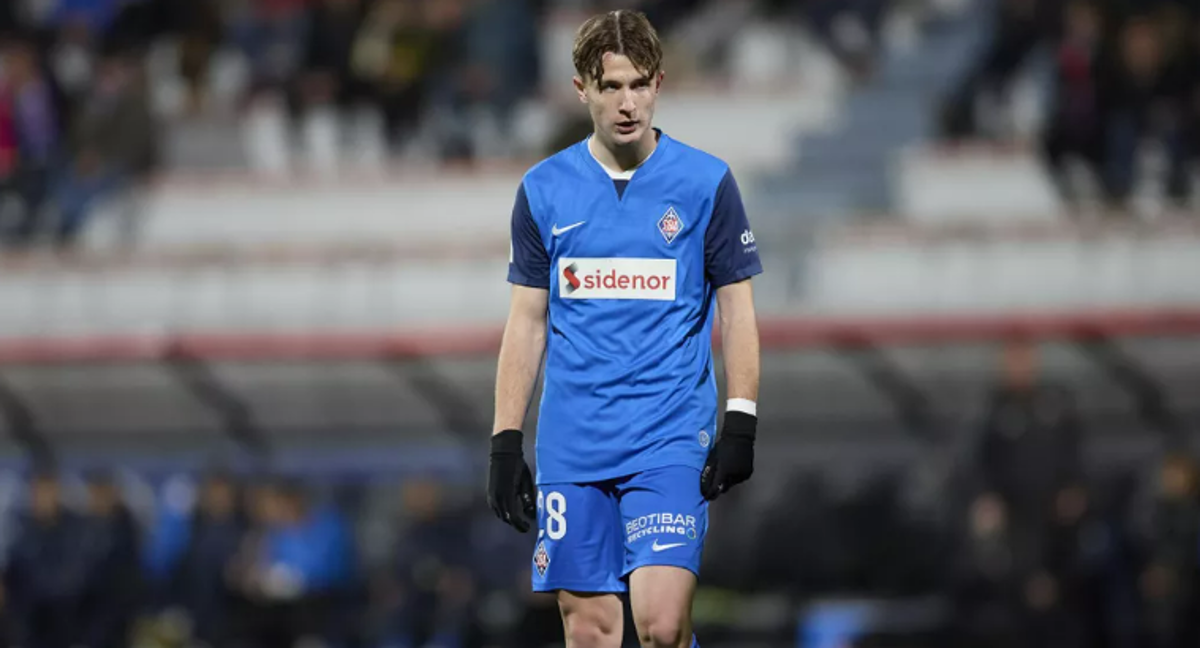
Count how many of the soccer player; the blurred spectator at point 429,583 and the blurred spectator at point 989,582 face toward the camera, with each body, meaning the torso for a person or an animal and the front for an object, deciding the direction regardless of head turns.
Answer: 3

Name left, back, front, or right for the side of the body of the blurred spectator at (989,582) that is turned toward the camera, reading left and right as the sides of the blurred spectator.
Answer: front

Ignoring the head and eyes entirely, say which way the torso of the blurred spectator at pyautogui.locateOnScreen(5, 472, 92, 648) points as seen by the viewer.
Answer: toward the camera

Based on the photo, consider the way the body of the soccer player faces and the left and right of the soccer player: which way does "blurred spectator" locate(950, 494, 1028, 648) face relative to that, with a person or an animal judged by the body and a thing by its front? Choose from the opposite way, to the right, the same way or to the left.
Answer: the same way

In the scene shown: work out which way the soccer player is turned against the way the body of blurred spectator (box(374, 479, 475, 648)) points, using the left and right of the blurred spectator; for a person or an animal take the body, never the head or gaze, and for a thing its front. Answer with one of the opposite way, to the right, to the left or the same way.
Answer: the same way

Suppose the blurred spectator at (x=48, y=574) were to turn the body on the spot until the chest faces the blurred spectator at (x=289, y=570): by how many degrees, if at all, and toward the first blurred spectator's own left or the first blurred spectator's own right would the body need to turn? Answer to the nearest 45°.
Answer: approximately 45° to the first blurred spectator's own left

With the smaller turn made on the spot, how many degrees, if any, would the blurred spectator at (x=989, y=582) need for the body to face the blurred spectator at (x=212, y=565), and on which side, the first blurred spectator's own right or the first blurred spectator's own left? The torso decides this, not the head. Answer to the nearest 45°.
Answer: approximately 90° to the first blurred spectator's own right

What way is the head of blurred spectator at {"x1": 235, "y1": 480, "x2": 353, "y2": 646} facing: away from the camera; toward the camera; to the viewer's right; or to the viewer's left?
toward the camera

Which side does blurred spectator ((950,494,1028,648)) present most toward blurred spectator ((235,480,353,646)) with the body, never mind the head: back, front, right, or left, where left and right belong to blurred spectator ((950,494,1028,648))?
right
